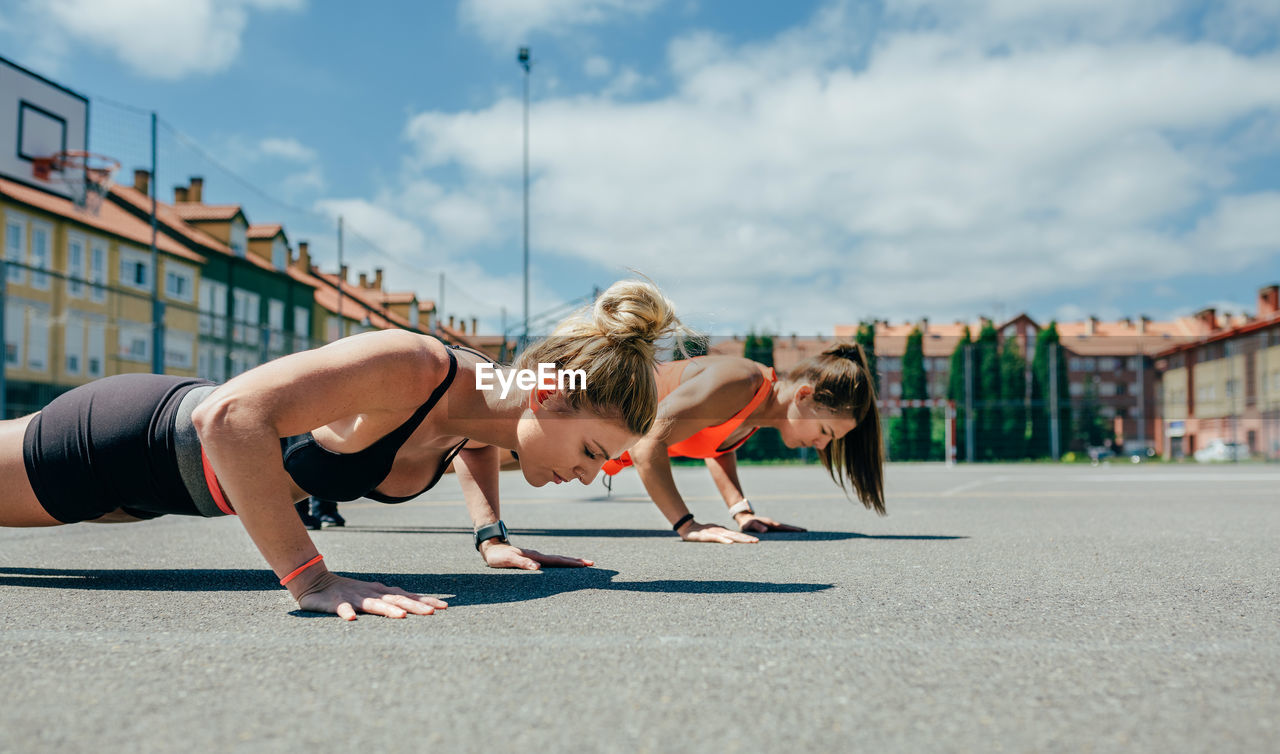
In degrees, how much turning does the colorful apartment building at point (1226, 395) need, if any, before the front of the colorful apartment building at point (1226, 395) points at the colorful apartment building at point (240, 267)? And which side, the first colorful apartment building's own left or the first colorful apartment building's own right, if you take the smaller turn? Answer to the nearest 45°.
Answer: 0° — it already faces it

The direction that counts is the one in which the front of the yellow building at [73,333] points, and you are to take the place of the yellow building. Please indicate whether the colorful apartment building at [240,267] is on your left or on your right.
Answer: on your left

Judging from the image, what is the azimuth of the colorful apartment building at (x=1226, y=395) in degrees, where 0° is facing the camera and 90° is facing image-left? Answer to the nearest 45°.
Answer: approximately 45°

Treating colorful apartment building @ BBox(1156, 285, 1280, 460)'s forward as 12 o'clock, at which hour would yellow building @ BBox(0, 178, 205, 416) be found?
The yellow building is roughly at 11 o'clock from the colorful apartment building.

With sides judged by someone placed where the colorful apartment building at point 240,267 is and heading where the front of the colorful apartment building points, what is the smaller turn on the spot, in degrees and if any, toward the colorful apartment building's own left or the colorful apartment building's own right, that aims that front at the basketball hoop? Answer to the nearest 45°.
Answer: approximately 45° to the colorful apartment building's own right

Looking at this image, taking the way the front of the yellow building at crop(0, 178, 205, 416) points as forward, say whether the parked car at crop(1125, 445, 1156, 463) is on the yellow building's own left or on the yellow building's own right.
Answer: on the yellow building's own left

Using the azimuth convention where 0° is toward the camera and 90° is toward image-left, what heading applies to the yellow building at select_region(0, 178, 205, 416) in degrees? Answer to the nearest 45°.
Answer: approximately 315°

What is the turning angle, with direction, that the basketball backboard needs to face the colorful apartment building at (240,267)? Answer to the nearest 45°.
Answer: approximately 135° to its left
